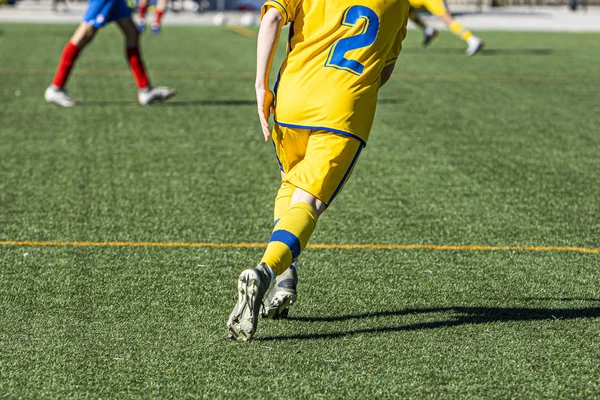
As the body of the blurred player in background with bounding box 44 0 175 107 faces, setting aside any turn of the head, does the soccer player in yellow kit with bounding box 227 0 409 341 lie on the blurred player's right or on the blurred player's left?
on the blurred player's right

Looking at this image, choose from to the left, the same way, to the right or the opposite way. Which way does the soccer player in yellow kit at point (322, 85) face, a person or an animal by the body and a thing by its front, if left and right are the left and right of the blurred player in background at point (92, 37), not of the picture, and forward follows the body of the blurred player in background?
to the left

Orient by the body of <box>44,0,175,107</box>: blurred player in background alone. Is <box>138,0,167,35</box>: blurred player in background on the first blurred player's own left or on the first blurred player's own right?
on the first blurred player's own left

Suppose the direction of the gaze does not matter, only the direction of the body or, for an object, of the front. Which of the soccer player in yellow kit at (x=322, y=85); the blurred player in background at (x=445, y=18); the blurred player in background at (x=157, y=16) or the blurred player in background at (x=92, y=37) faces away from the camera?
the soccer player in yellow kit

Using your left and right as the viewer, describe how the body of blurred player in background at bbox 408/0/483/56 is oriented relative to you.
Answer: facing to the left of the viewer

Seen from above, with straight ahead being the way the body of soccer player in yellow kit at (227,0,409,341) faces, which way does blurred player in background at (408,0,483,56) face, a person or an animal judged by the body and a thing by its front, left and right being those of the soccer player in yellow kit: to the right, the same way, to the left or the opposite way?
to the left

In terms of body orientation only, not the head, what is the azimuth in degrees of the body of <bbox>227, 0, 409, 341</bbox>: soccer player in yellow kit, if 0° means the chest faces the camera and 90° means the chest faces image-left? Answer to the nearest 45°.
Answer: approximately 180°
